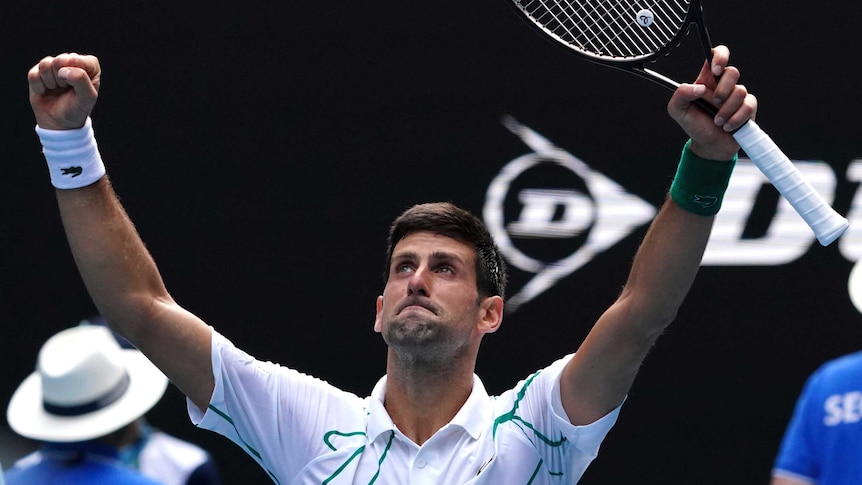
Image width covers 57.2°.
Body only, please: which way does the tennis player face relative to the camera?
toward the camera

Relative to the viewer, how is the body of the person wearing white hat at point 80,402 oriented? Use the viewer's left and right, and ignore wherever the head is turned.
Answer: facing away from the viewer

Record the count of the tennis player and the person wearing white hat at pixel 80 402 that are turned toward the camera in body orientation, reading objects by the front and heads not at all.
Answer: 1

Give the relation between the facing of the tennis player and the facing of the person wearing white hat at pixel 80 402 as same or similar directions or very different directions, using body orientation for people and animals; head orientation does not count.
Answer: very different directions
